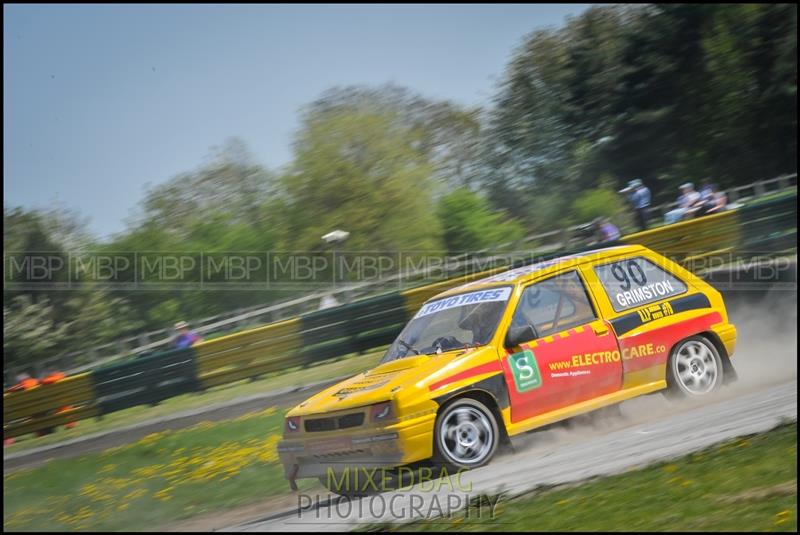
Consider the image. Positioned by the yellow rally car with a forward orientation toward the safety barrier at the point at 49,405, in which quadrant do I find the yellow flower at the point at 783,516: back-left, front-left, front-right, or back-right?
back-left

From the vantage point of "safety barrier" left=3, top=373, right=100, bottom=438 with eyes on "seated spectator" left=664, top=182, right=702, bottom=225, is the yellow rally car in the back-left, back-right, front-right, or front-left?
front-right

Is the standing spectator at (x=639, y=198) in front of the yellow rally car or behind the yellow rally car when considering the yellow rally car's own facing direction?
behind

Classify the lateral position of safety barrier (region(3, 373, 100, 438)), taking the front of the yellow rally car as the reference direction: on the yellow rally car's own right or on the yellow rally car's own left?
on the yellow rally car's own right

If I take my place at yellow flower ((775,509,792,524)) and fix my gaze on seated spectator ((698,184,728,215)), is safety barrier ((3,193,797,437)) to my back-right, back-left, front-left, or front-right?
front-left

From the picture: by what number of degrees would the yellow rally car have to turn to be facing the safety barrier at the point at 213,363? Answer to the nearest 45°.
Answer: approximately 90° to its right

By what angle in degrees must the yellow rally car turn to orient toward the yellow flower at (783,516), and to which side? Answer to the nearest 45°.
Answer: approximately 90° to its left

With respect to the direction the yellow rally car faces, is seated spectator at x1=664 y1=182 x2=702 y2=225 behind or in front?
behind

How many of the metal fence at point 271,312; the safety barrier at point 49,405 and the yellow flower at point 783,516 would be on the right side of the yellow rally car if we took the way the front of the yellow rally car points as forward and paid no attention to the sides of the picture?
2

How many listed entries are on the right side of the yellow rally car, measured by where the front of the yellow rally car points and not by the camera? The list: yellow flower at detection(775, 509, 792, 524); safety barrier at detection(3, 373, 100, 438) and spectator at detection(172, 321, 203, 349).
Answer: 2

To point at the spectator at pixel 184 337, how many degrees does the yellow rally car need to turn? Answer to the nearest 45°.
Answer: approximately 90° to its right
